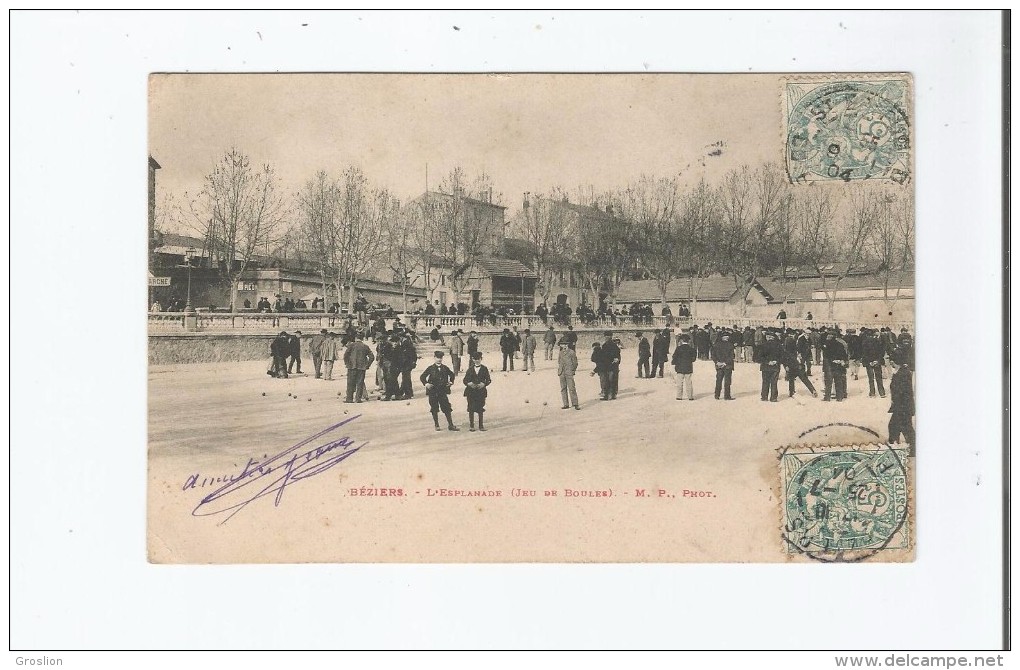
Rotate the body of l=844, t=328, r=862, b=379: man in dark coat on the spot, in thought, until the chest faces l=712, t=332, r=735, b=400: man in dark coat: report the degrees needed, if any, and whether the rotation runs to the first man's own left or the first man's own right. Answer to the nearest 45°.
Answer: approximately 90° to the first man's own left

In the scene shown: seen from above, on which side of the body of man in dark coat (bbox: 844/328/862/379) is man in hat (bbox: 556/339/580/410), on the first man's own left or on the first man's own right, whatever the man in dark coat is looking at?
on the first man's own left

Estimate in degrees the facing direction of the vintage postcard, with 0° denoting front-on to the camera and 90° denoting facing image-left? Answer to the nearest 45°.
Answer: approximately 0°

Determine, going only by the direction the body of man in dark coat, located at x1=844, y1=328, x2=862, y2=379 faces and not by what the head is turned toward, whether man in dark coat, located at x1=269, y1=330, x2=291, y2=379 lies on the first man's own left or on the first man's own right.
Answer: on the first man's own left
